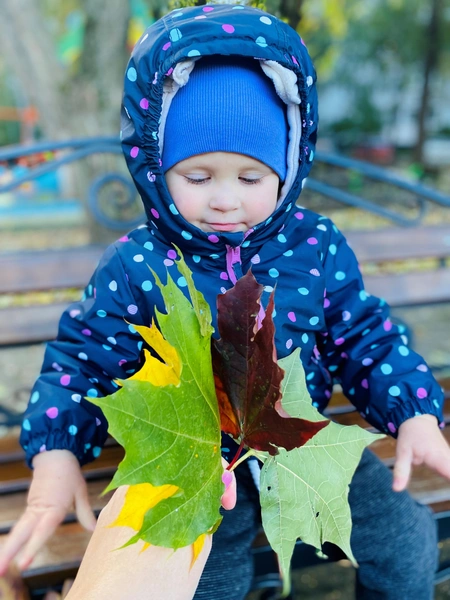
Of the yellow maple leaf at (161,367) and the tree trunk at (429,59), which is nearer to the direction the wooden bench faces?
the yellow maple leaf

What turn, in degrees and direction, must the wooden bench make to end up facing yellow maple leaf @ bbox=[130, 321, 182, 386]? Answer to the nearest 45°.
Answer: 0° — it already faces it

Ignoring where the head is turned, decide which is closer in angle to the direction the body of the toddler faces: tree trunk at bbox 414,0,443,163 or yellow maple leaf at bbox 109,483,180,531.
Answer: the yellow maple leaf

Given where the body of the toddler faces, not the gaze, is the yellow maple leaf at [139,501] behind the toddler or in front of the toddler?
in front

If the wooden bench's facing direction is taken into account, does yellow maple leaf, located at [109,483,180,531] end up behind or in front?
in front

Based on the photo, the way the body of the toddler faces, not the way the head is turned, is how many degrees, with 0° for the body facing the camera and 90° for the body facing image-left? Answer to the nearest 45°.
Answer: approximately 0°

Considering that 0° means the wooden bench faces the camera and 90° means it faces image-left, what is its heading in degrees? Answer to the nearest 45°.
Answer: approximately 0°
